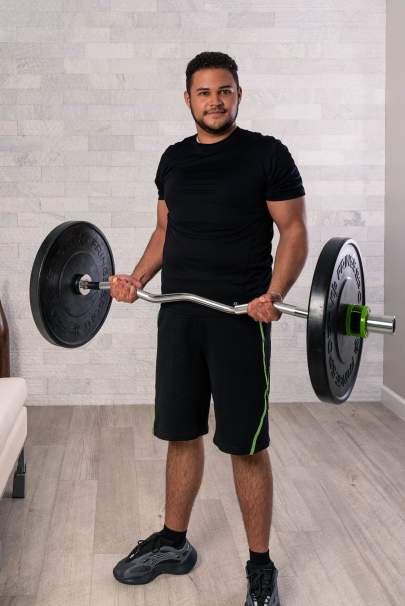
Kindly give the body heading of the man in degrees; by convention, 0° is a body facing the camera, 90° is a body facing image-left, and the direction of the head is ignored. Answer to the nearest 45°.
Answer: approximately 45°
